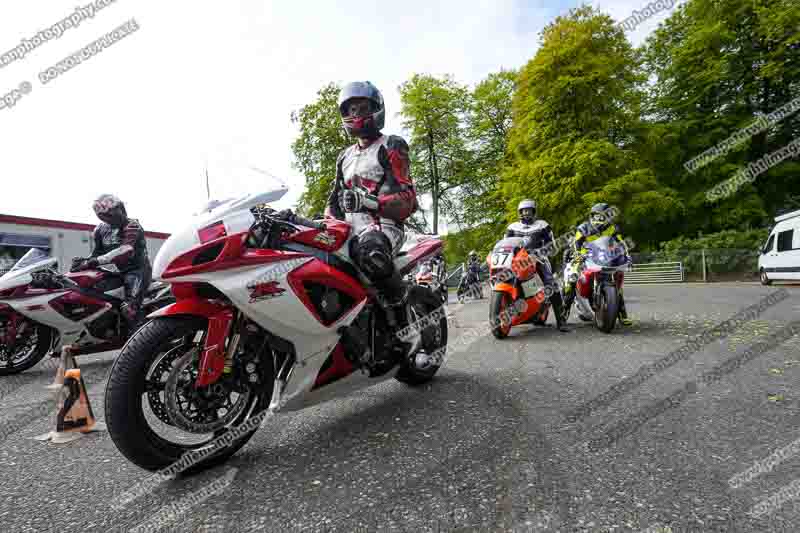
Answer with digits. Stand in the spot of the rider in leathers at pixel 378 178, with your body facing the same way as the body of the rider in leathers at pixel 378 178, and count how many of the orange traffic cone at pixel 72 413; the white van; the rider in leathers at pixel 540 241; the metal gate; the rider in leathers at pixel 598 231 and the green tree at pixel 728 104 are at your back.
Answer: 5

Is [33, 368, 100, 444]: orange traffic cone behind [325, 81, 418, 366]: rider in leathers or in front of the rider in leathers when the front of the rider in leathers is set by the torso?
in front

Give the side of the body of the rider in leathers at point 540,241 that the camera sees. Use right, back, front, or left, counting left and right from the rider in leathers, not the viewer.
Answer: front

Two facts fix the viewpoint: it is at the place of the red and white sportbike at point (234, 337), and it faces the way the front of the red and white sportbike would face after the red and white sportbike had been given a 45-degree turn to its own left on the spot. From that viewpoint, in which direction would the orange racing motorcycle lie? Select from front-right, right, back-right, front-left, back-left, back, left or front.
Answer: back-left

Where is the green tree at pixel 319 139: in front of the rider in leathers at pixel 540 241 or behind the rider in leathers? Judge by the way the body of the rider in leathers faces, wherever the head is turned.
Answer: behind

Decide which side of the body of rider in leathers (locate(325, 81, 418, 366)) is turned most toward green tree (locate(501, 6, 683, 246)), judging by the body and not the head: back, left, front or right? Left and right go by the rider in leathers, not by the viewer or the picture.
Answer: back

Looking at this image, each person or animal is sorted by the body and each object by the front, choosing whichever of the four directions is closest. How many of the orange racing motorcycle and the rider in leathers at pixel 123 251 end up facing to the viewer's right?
0

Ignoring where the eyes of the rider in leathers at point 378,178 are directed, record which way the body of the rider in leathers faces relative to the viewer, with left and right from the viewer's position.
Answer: facing the viewer and to the left of the viewer

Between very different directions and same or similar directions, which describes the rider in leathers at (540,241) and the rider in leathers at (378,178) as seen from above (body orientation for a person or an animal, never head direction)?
same or similar directions

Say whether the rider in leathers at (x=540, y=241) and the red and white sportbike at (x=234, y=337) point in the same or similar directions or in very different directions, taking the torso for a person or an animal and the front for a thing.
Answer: same or similar directions

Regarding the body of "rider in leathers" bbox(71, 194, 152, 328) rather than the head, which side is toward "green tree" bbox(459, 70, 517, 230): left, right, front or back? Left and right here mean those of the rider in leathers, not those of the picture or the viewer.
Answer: back

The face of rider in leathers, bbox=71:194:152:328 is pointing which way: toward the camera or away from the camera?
toward the camera

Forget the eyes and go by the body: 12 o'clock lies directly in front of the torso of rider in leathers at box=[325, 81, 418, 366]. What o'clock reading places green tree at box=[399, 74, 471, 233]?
The green tree is roughly at 5 o'clock from the rider in leathers.

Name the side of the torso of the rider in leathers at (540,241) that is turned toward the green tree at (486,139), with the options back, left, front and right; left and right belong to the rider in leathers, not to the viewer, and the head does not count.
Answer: back

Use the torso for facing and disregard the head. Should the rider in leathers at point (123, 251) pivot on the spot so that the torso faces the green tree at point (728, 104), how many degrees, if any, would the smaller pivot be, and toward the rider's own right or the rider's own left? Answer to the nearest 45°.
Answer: approximately 135° to the rider's own left

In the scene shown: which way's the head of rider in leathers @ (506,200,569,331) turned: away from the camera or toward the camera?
toward the camera

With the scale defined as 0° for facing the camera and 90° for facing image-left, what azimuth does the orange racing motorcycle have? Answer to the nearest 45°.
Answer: approximately 45°
